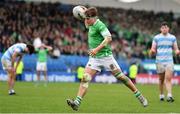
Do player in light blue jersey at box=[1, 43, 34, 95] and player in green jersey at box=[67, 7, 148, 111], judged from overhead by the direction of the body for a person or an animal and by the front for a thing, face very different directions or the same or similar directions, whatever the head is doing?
very different directions

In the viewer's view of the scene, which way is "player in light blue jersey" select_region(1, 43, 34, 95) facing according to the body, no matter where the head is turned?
to the viewer's right

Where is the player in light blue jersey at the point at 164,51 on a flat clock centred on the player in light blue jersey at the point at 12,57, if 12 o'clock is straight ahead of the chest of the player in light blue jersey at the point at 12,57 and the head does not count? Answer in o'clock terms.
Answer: the player in light blue jersey at the point at 164,51 is roughly at 1 o'clock from the player in light blue jersey at the point at 12,57.

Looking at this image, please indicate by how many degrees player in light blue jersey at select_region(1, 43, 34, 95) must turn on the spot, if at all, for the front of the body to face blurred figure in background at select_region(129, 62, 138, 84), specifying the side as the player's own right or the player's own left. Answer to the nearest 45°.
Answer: approximately 45° to the player's own left
